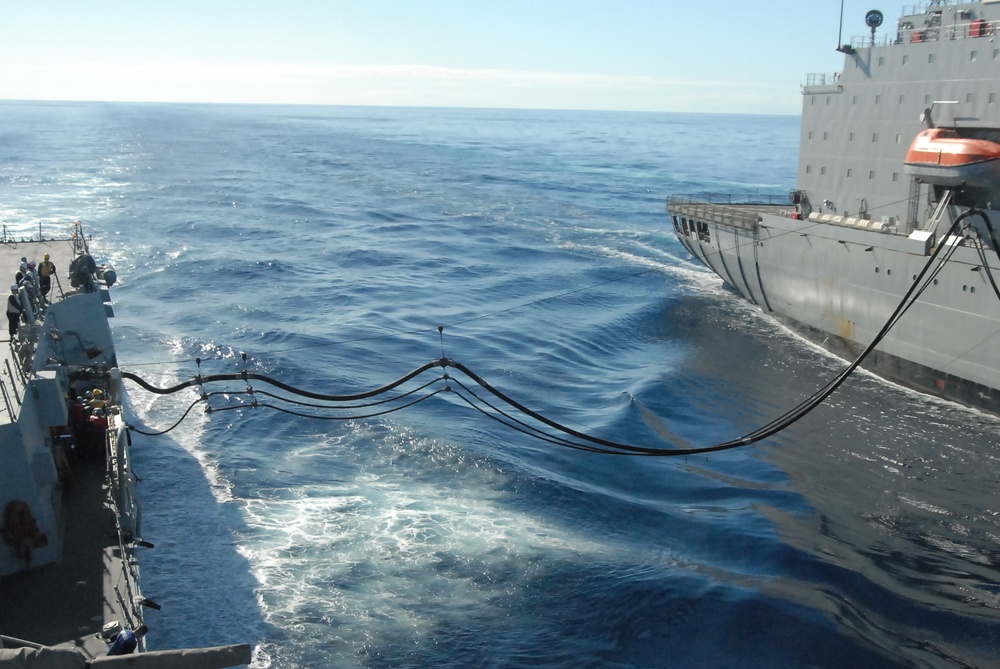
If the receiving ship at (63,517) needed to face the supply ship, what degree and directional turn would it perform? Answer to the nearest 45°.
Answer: approximately 90° to its left

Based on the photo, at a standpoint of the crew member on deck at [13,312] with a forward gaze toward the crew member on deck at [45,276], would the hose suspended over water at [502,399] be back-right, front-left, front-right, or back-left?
back-right
